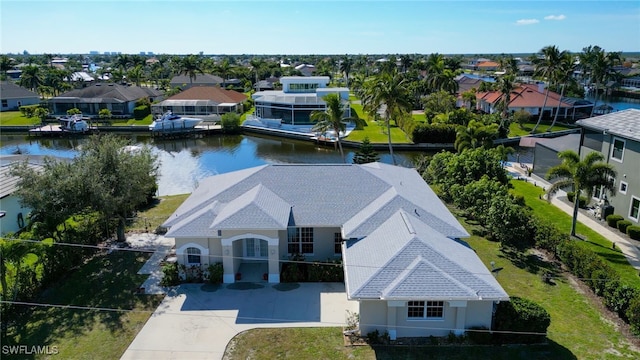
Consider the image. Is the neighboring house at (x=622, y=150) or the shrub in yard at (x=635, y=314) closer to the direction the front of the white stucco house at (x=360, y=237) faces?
the shrub in yard

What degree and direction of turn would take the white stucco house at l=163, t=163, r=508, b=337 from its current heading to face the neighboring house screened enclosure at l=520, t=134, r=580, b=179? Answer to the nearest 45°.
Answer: approximately 135° to its left

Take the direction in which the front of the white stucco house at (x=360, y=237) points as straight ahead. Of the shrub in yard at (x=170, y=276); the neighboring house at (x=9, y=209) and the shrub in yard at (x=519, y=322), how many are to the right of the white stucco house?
2

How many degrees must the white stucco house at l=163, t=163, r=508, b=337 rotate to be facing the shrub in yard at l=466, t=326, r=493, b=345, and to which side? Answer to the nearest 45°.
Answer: approximately 45° to its left

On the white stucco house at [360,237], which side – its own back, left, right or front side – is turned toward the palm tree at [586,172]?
left

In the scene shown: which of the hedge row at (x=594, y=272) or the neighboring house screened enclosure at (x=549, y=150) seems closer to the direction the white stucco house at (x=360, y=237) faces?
the hedge row

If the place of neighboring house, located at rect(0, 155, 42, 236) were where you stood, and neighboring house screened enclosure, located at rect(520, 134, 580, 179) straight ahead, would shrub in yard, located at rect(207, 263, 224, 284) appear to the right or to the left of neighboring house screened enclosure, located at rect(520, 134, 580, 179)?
right

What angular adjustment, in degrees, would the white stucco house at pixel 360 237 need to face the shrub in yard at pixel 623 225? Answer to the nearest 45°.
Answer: approximately 90° to its left

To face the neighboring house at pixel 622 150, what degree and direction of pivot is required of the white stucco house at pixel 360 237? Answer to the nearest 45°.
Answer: approximately 135° to its left

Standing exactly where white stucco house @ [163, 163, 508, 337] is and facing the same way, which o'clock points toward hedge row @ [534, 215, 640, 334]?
The hedge row is roughly at 9 o'clock from the white stucco house.

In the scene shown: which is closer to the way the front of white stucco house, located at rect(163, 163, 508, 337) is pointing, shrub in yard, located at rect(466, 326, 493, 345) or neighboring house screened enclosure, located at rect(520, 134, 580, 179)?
the shrub in yard

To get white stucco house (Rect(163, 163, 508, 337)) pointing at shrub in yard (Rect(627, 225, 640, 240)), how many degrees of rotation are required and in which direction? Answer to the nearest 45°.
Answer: approximately 90° to its left

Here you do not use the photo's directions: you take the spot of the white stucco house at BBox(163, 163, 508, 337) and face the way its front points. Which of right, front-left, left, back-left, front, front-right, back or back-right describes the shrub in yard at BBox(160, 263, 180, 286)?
right

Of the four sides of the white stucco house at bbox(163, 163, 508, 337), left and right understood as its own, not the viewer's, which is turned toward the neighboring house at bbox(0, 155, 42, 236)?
right

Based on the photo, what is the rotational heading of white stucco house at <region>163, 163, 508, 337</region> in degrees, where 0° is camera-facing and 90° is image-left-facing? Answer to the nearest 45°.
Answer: approximately 0°

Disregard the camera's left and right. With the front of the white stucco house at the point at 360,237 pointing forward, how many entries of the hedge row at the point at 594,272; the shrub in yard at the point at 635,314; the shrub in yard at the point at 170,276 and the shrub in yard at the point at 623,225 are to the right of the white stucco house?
1

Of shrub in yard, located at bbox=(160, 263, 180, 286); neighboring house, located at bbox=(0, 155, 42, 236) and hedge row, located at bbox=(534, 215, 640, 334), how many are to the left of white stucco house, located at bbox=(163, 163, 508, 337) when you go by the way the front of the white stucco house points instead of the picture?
1

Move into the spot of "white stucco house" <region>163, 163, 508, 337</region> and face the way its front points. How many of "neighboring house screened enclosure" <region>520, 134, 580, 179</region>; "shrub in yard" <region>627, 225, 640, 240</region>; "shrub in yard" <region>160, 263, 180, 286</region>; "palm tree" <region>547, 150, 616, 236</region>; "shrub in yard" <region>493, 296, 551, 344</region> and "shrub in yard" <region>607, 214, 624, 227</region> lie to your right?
1
